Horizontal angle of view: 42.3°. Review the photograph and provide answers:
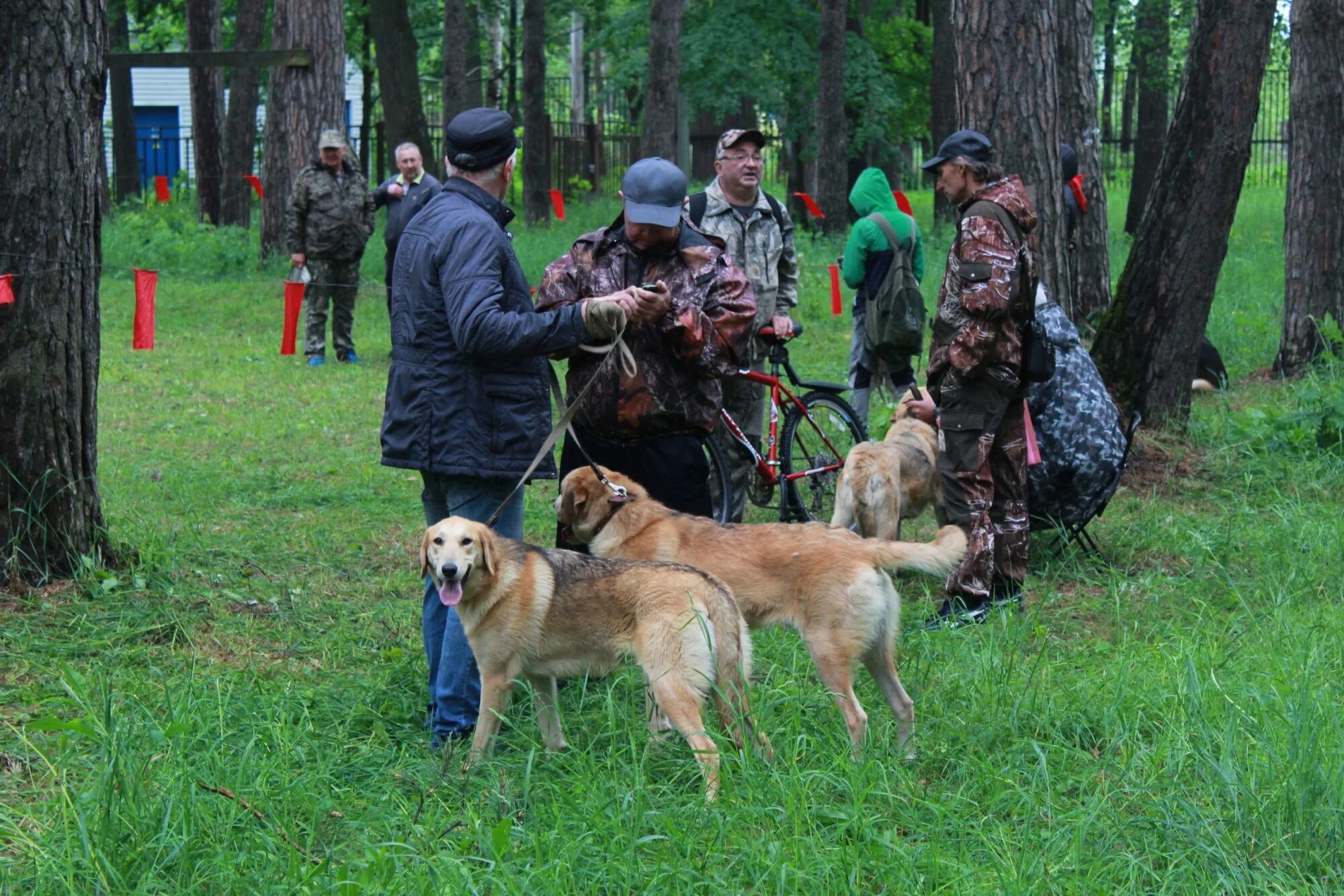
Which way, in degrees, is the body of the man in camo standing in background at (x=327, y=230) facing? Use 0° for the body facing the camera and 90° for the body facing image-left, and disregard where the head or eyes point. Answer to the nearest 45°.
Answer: approximately 0°

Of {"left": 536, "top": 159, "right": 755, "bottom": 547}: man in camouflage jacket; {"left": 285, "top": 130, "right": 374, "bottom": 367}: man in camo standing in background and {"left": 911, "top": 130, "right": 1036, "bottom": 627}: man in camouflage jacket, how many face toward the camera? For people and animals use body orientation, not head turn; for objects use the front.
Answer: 2

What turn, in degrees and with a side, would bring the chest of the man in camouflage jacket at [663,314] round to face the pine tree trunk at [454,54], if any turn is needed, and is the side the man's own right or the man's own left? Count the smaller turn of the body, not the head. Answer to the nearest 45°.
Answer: approximately 180°

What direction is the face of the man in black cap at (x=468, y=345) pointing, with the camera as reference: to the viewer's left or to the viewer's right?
to the viewer's right

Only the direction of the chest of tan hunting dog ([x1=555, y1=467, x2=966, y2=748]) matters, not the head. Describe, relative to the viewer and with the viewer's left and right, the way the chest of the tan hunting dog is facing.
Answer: facing away from the viewer and to the left of the viewer

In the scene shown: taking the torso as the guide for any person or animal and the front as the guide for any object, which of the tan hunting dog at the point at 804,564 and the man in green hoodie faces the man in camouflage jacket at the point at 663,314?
the tan hunting dog

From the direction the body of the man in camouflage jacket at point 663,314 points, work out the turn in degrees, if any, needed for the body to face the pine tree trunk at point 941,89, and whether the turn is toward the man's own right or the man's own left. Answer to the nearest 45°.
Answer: approximately 180°

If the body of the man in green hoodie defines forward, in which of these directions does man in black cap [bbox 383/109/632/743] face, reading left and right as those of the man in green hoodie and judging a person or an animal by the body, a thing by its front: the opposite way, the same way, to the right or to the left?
to the right

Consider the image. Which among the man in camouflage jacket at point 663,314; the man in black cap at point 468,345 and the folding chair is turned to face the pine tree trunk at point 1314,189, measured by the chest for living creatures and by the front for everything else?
the man in black cap

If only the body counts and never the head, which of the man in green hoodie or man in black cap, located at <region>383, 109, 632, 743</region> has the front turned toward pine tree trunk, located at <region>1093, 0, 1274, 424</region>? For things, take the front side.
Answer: the man in black cap

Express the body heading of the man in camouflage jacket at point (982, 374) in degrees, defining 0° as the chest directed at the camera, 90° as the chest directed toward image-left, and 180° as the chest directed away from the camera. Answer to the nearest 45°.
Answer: approximately 90°
